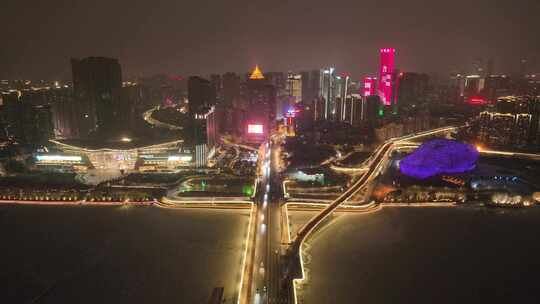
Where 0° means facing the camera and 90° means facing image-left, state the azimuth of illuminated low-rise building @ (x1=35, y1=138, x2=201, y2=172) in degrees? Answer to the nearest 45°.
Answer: approximately 0°

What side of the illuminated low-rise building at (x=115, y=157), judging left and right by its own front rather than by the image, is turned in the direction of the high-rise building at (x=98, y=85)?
back

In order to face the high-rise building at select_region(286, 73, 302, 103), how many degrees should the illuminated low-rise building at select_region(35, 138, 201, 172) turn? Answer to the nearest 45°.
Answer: approximately 135° to its left

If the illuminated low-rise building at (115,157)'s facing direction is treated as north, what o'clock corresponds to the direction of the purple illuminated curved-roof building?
The purple illuminated curved-roof building is roughly at 10 o'clock from the illuminated low-rise building.

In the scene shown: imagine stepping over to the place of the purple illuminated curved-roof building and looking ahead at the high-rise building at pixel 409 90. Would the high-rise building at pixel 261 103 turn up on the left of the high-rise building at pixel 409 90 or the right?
left

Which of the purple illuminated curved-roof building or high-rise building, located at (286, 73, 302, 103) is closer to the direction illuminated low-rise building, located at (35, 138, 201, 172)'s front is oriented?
the purple illuminated curved-roof building

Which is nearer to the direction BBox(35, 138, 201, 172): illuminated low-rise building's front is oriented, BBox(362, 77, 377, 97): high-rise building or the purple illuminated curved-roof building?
the purple illuminated curved-roof building

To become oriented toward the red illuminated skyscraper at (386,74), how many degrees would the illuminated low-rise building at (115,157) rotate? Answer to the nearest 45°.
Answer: approximately 90° to its left

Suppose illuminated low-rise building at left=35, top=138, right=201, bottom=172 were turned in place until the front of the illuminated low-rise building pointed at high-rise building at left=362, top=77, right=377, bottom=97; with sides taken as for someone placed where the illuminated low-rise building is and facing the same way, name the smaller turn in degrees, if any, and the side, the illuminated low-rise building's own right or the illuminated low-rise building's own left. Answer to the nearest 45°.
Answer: approximately 90° to the illuminated low-rise building's own left

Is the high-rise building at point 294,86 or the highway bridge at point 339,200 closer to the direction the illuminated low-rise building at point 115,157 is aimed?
the highway bridge

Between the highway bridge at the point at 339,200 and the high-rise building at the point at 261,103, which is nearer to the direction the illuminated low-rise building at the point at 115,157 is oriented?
the highway bridge
